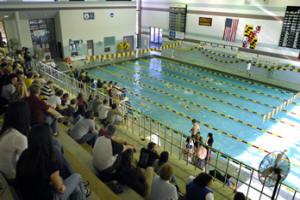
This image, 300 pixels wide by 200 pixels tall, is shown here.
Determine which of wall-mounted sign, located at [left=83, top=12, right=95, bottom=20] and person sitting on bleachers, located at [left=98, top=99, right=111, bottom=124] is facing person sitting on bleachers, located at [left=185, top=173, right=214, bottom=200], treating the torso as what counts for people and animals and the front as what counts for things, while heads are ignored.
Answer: the wall-mounted sign

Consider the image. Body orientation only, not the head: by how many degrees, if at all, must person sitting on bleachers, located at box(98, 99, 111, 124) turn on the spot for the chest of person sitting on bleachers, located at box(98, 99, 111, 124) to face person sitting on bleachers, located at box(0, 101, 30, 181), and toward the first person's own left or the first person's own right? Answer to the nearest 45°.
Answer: approximately 135° to the first person's own right

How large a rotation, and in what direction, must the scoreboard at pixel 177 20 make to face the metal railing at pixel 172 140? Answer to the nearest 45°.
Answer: approximately 45° to its left

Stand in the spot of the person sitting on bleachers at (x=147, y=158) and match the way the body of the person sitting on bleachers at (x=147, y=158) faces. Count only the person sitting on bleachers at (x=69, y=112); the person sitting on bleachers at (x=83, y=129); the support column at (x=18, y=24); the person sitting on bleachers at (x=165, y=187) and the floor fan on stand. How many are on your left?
3

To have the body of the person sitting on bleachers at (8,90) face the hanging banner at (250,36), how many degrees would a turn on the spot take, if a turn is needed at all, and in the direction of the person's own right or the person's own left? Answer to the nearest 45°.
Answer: approximately 45° to the person's own right

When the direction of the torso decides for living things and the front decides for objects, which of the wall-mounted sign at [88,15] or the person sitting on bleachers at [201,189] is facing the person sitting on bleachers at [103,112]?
the wall-mounted sign

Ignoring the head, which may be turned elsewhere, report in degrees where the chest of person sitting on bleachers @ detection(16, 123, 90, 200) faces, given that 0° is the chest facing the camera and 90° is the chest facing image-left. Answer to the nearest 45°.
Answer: approximately 225°

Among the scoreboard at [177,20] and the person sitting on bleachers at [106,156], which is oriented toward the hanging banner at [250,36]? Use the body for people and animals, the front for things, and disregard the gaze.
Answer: the person sitting on bleachers
